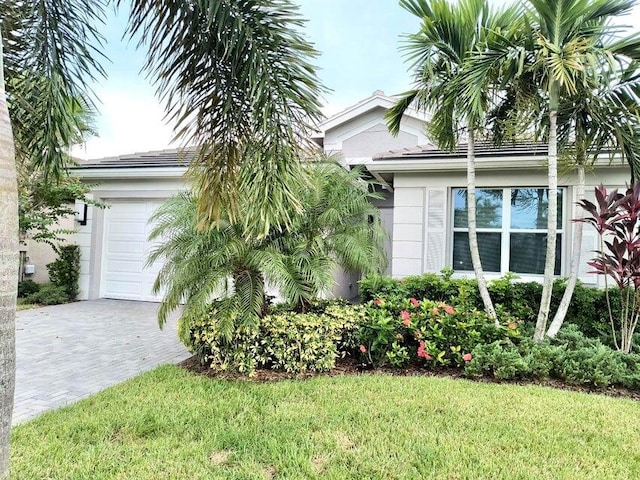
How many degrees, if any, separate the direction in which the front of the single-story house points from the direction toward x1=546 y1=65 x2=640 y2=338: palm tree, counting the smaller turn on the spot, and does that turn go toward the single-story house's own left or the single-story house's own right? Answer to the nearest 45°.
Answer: approximately 45° to the single-story house's own left

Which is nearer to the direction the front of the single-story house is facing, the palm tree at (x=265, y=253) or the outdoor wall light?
the palm tree

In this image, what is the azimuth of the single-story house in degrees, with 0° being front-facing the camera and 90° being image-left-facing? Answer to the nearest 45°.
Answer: approximately 0°

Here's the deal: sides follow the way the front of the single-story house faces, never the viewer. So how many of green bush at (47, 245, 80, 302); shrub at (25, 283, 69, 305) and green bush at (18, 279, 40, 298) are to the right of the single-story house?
3

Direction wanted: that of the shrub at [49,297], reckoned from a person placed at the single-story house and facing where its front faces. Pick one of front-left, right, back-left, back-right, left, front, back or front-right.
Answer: right

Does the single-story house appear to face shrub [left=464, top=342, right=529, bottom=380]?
yes

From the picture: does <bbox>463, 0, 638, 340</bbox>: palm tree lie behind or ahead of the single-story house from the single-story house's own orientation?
ahead

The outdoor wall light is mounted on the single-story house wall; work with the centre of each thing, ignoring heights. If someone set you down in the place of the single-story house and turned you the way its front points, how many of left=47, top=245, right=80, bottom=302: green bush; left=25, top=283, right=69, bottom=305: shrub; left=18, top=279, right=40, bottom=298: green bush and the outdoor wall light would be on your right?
4

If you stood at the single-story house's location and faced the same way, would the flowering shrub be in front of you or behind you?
in front
